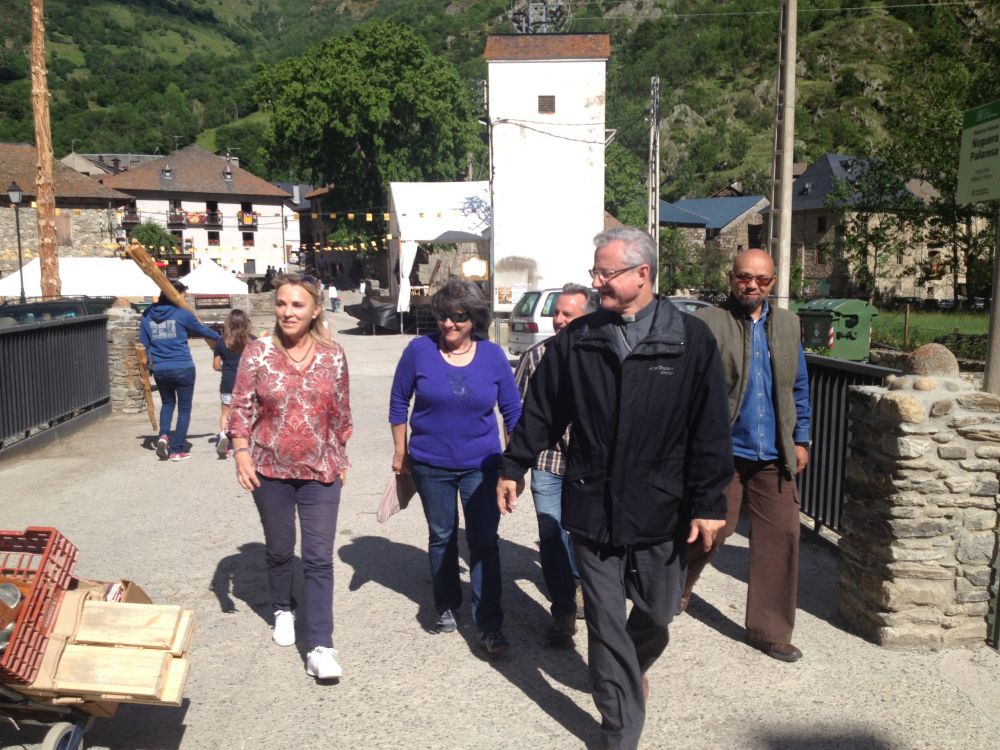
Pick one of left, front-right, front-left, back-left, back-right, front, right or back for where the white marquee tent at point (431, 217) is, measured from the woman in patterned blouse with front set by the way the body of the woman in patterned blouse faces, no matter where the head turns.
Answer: back

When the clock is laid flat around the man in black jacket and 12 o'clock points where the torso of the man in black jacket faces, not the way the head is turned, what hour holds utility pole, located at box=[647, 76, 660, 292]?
The utility pole is roughly at 6 o'clock from the man in black jacket.

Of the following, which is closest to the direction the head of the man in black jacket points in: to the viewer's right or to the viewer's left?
to the viewer's left

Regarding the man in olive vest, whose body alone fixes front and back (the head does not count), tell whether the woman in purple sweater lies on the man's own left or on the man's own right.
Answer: on the man's own right

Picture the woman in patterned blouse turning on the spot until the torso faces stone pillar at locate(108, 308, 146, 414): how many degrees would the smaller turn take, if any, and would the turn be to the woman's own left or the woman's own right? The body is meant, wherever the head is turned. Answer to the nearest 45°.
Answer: approximately 180°

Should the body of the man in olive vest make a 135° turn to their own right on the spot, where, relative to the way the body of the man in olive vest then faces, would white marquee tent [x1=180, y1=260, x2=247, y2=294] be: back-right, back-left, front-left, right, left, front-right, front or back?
front
